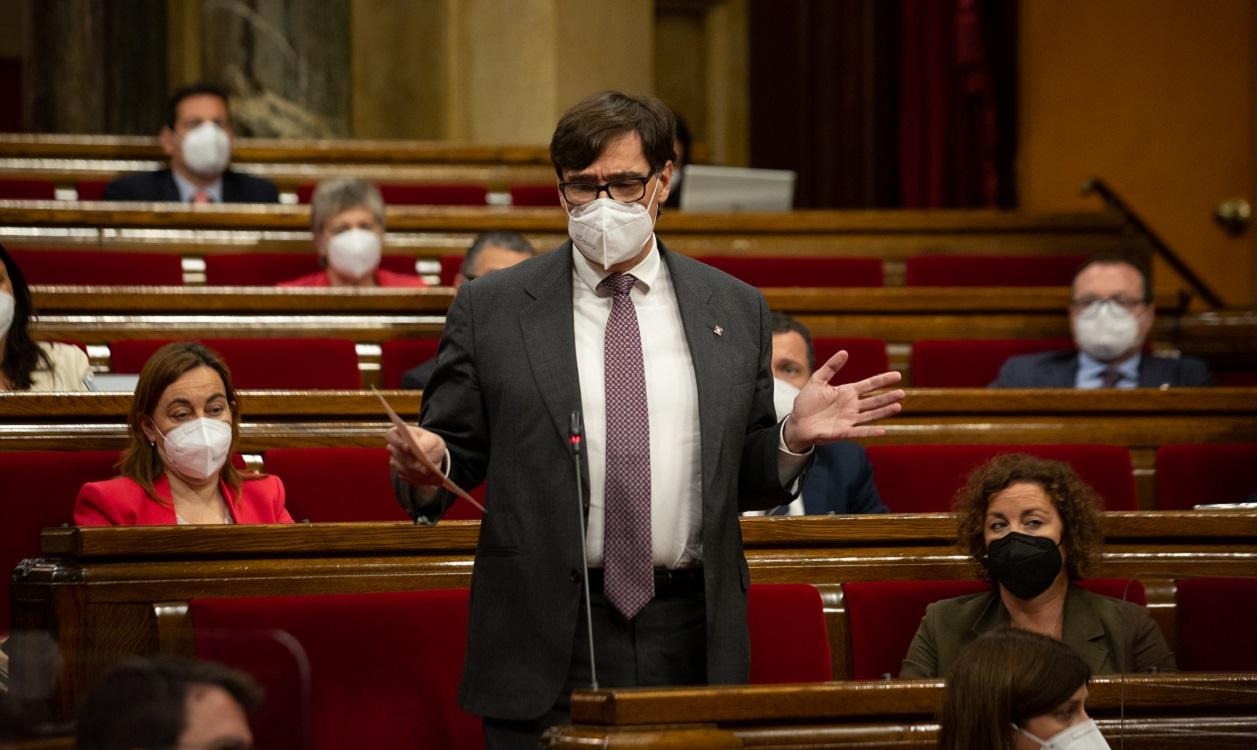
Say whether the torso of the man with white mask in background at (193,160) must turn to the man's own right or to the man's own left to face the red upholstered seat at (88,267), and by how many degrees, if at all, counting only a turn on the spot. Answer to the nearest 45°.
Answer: approximately 45° to the man's own right

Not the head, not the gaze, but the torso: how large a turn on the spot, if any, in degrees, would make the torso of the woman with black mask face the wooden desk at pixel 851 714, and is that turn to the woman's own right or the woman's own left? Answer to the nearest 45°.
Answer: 0° — they already face it

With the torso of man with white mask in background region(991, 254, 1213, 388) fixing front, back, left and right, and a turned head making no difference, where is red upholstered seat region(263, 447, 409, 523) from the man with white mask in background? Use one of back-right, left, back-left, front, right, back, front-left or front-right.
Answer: front-right

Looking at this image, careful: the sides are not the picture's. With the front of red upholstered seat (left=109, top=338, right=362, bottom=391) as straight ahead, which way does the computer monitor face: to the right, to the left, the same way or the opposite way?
the opposite way

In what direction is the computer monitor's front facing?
away from the camera

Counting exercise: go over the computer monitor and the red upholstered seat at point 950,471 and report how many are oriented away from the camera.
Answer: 1

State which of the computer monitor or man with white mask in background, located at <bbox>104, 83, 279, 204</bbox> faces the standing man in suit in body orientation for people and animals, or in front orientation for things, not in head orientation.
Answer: the man with white mask in background

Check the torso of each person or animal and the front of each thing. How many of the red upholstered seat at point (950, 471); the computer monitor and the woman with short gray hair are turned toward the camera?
2

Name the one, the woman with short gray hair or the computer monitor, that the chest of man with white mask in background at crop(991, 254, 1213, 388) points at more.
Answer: the woman with short gray hair

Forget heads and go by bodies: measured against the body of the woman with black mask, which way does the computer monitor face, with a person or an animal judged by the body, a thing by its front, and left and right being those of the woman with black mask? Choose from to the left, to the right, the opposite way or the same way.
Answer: the opposite way
